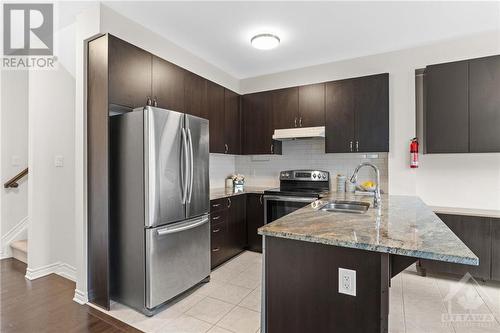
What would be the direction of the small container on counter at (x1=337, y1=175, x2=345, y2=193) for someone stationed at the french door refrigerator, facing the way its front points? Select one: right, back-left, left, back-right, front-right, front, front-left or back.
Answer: front-left

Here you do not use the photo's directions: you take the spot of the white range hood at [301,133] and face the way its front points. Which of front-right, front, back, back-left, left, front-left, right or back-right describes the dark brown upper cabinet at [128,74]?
front-right

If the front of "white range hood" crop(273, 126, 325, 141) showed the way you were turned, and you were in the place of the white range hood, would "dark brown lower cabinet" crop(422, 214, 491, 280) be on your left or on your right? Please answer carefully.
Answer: on your left

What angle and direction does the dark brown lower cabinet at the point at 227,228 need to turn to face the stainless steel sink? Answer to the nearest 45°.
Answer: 0° — it already faces it

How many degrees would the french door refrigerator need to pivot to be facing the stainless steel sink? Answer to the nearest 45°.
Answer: approximately 45° to its left

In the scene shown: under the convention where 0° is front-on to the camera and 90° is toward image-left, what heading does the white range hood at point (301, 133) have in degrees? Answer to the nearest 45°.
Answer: approximately 0°

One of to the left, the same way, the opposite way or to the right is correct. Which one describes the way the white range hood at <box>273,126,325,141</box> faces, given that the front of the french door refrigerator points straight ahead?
to the right

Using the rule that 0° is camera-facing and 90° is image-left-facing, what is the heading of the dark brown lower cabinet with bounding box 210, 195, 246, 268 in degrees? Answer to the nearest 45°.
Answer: approximately 315°
